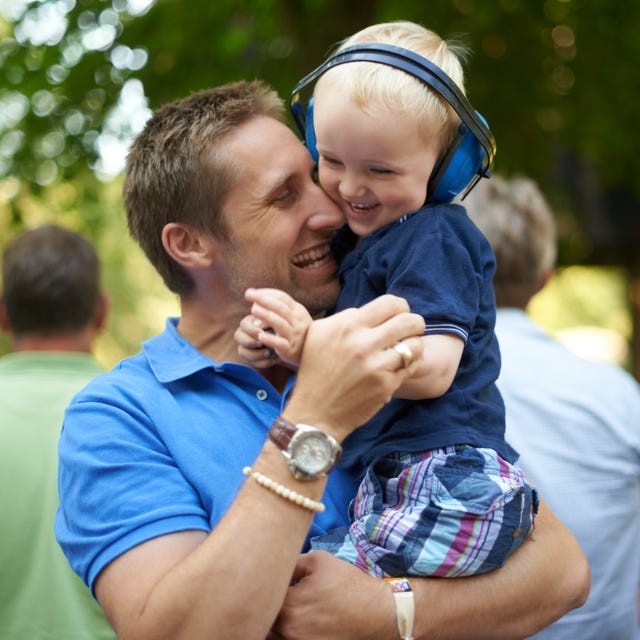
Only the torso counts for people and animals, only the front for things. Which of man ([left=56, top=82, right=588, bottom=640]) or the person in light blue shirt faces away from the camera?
the person in light blue shirt

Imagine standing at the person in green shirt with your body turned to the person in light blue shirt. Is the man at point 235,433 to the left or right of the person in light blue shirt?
right

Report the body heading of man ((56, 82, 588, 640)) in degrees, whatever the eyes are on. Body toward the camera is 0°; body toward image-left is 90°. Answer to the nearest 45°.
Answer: approximately 315°

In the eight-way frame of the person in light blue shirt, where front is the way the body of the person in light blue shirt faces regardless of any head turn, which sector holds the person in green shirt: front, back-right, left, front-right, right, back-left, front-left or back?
left

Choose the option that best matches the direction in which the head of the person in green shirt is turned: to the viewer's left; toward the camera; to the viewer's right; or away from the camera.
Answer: away from the camera

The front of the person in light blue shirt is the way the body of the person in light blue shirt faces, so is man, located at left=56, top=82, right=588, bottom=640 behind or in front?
behind

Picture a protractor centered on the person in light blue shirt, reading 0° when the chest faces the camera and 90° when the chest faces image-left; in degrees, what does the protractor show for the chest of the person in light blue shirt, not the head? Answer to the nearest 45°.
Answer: approximately 180°

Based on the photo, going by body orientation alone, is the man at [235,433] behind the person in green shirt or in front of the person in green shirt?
behind

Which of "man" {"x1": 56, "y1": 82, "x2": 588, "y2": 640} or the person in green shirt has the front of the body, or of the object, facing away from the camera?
the person in green shirt

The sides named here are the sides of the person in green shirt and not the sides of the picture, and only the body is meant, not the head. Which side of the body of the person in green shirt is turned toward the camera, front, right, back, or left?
back

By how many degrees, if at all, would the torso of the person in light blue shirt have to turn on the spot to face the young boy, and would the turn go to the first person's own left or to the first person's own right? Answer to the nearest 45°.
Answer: approximately 180°

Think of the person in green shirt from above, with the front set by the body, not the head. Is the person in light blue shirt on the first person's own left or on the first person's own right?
on the first person's own right
